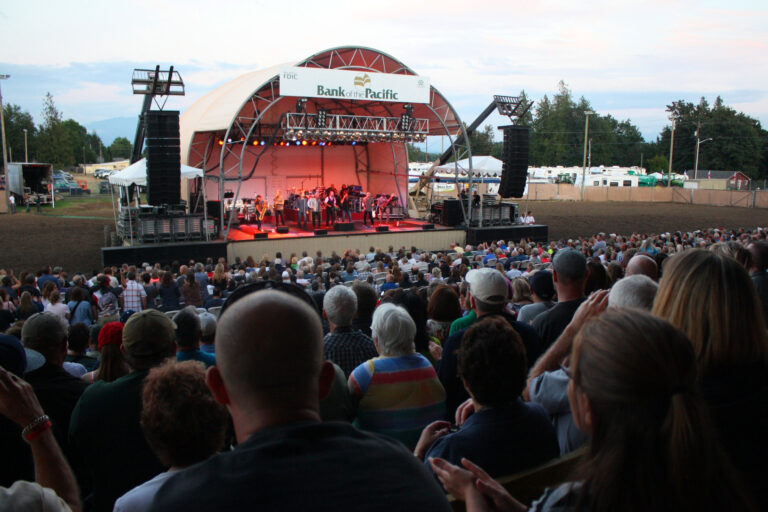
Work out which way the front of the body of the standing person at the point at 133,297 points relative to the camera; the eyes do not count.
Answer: away from the camera

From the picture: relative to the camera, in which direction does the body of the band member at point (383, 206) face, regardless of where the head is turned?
toward the camera

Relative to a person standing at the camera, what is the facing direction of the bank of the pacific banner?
facing the viewer

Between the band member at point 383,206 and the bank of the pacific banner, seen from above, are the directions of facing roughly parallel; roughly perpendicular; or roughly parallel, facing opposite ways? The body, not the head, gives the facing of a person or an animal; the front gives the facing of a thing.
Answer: roughly parallel

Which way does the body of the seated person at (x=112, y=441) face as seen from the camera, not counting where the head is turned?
away from the camera

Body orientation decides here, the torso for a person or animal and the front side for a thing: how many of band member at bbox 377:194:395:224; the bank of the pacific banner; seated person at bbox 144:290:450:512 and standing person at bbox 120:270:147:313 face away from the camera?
2

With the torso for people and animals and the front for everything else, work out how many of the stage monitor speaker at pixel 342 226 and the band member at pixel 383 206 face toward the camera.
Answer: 1

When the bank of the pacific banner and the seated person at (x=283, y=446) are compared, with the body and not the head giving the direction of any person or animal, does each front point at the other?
yes

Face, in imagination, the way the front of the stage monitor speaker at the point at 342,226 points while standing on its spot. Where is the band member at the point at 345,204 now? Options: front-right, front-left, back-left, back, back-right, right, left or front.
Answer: front

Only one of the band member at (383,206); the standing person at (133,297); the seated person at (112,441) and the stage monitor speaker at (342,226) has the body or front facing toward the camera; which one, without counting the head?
the band member

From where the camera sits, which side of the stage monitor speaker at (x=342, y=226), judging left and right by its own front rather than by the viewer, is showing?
back

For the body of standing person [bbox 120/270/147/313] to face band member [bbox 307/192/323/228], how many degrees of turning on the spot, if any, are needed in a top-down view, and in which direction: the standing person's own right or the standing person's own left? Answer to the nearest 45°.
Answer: approximately 45° to the standing person's own right

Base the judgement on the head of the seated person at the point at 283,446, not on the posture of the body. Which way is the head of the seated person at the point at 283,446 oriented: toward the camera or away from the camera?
away from the camera

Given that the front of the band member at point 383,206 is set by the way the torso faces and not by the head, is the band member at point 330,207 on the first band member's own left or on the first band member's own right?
on the first band member's own right

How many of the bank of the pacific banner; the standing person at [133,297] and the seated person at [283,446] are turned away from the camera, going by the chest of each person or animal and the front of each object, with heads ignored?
2

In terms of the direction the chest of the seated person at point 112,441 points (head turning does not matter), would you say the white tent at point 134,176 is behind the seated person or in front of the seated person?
in front

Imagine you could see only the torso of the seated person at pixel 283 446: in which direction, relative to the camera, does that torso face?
away from the camera

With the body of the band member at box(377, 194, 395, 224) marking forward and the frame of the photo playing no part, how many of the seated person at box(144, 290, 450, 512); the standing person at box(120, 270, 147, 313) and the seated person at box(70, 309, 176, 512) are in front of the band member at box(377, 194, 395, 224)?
3

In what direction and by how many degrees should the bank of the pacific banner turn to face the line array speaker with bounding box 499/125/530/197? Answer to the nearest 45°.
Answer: approximately 90° to its left

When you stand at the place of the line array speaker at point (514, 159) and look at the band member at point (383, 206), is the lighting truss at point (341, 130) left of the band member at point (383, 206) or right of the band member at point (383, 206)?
left

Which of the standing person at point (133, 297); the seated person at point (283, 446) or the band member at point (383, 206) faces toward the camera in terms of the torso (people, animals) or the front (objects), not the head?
the band member

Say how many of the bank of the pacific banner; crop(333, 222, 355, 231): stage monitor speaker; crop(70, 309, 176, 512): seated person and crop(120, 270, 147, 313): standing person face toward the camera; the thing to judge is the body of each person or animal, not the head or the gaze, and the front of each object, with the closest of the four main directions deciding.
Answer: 1
